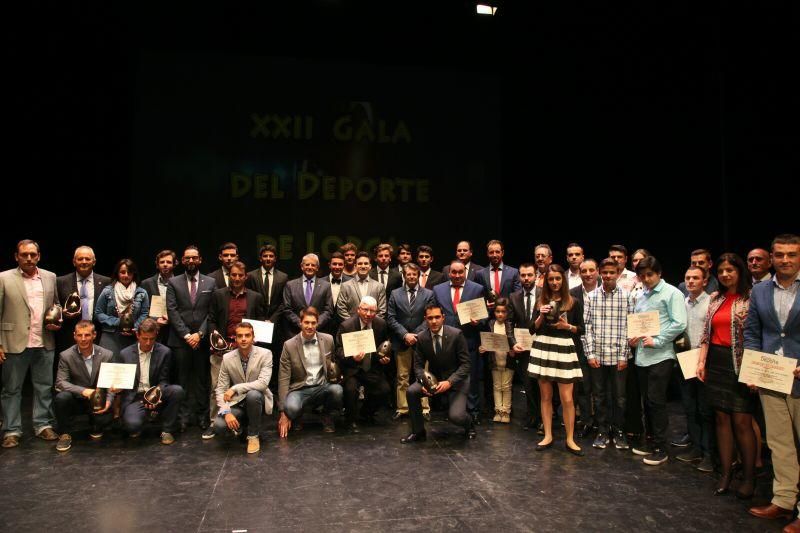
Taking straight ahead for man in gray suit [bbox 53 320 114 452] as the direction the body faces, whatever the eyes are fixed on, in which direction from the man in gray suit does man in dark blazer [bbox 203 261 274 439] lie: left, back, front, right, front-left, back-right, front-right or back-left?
left

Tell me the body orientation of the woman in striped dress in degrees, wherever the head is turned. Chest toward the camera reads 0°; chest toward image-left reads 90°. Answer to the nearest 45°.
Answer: approximately 0°

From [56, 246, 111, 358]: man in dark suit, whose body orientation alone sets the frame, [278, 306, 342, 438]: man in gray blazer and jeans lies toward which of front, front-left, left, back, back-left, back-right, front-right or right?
front-left

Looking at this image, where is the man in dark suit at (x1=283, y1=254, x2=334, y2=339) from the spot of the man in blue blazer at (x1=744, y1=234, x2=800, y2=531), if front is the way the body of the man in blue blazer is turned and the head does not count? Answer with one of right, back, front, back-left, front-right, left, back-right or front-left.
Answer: front-right

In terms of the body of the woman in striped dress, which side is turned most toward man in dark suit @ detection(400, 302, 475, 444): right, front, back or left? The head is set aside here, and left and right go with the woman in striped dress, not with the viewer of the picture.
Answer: right

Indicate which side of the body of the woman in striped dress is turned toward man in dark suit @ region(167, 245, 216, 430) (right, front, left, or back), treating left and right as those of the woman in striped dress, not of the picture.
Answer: right

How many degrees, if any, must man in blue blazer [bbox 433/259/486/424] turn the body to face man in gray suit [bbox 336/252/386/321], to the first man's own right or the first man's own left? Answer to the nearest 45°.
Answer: approximately 90° to the first man's own right

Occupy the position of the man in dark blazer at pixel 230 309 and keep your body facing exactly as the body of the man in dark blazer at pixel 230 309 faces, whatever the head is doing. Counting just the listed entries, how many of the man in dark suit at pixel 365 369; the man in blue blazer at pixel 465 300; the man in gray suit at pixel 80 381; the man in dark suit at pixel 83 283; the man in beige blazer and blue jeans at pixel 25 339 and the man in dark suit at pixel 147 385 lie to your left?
2

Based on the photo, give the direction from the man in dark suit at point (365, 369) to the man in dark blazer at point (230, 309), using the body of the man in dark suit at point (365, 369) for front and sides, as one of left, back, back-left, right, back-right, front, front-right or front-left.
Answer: right

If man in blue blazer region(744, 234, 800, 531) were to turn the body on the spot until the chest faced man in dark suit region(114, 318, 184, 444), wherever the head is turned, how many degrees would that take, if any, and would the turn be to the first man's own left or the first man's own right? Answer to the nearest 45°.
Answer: approximately 45° to the first man's own right
